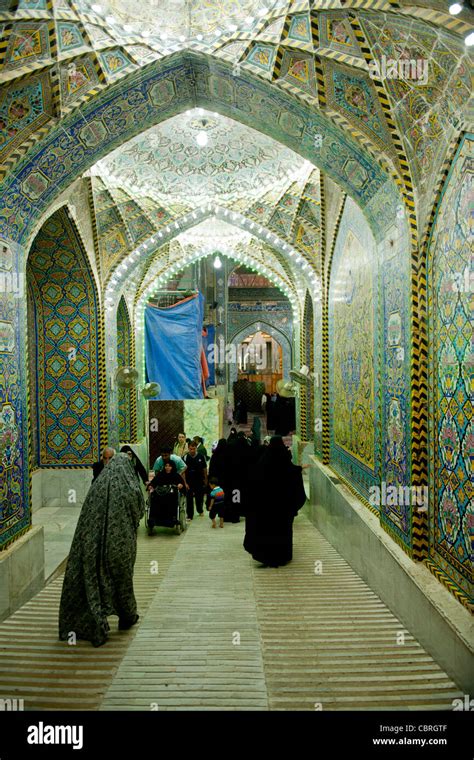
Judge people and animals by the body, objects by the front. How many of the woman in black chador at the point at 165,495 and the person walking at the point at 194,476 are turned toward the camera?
2

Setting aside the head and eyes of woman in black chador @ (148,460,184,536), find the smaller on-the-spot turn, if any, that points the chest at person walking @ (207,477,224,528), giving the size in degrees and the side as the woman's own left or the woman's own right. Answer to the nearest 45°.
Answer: approximately 135° to the woman's own left

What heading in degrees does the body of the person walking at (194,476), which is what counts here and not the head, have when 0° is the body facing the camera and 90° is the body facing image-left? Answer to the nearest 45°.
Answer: approximately 0°

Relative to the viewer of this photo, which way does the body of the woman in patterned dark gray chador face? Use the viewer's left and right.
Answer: facing away from the viewer and to the right of the viewer

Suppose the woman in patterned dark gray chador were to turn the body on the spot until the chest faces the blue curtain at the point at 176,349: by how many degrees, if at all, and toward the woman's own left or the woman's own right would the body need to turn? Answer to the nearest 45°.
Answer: approximately 45° to the woman's own left

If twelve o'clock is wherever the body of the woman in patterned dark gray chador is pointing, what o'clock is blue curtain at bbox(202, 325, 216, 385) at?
The blue curtain is roughly at 11 o'clock from the woman in patterned dark gray chador.

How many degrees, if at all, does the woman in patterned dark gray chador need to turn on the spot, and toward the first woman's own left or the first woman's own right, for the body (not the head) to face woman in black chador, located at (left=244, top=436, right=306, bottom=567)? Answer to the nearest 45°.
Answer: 0° — they already face them

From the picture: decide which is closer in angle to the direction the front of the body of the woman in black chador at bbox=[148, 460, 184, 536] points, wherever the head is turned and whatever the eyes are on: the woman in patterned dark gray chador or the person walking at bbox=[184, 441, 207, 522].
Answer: the woman in patterned dark gray chador

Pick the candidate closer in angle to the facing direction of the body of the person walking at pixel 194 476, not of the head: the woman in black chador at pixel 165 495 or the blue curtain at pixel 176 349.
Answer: the woman in black chador

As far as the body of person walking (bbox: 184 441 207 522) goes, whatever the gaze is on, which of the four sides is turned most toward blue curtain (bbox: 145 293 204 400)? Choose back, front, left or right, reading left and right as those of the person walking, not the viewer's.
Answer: back
